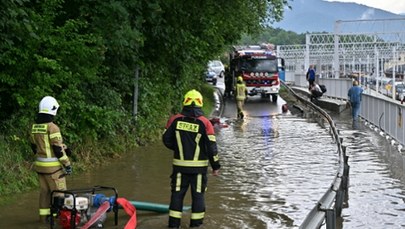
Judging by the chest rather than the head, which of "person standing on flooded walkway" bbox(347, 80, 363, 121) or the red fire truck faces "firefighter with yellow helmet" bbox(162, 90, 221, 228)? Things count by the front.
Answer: the red fire truck

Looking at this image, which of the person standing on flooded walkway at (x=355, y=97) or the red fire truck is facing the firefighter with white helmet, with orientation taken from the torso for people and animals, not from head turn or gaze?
the red fire truck

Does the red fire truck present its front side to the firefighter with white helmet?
yes

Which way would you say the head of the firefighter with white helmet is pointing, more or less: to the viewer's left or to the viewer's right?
to the viewer's right

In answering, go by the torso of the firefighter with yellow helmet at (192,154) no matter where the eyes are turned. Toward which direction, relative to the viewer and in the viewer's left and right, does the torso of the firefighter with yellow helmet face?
facing away from the viewer

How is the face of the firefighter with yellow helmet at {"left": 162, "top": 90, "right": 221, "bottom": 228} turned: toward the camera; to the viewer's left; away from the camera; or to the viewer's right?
away from the camera
